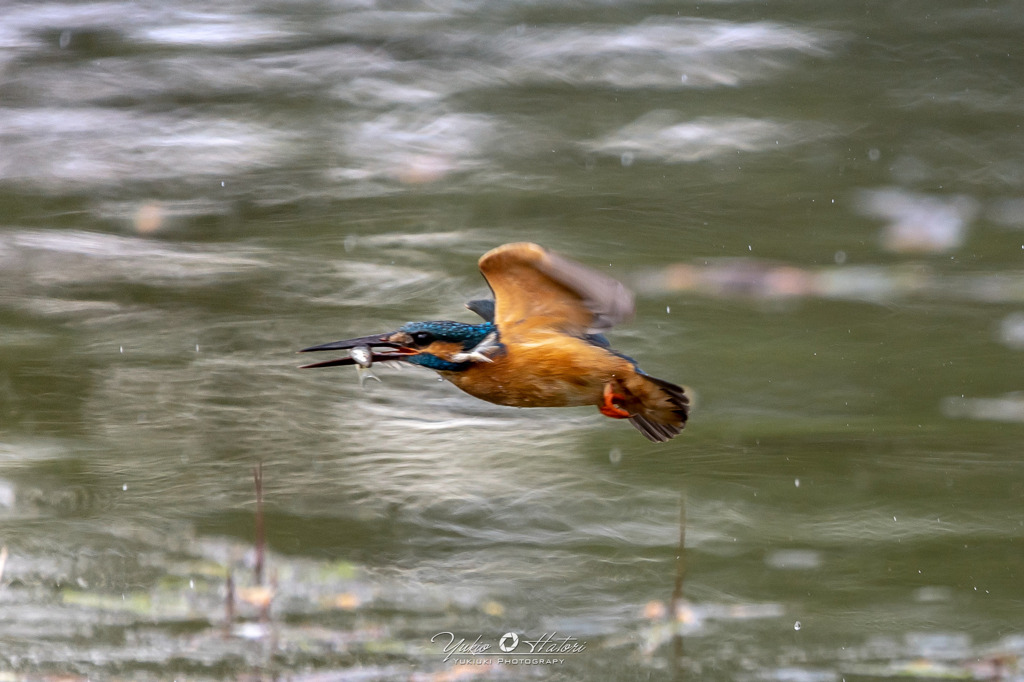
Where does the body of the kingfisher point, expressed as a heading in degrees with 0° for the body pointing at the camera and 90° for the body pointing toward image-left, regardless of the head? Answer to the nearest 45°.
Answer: approximately 90°
